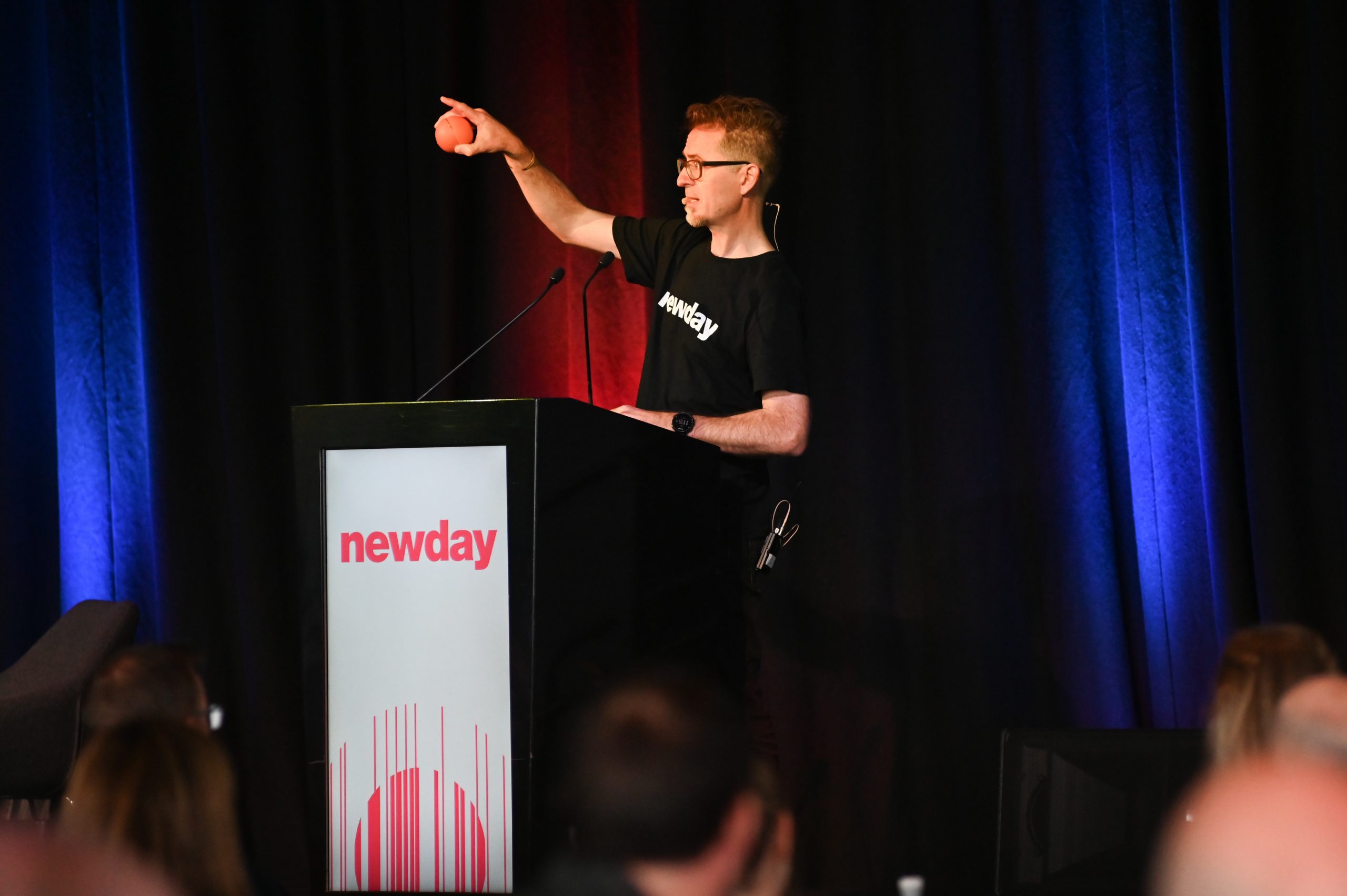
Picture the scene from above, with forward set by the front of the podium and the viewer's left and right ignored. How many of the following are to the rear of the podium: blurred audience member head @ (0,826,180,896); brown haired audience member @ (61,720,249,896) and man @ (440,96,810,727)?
1

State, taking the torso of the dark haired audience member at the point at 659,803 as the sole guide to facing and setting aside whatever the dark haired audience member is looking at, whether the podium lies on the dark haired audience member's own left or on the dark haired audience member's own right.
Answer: on the dark haired audience member's own left

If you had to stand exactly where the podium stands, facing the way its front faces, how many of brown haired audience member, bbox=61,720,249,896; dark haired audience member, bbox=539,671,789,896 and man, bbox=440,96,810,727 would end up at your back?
1

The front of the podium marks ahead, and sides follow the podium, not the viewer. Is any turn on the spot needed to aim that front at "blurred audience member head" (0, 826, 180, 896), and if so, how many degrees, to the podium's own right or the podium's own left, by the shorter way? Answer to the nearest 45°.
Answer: approximately 45° to the podium's own left

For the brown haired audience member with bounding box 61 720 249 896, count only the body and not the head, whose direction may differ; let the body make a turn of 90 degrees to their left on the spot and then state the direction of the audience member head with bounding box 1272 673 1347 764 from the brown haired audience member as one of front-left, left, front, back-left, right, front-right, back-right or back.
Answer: back

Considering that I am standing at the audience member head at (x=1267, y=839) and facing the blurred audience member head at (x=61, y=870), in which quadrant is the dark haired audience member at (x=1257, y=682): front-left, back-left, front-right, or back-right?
back-right

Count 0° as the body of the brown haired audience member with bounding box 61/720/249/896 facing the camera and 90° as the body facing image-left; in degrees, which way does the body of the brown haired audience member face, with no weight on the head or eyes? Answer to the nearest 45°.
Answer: approximately 180°

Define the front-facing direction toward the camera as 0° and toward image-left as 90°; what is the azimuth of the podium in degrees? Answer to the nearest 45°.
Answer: approximately 45°

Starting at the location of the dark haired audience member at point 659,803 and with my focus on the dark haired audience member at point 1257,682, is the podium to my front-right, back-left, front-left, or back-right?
front-left

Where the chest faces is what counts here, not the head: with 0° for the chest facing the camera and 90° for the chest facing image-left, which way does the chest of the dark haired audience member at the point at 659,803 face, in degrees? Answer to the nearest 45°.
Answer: approximately 225°

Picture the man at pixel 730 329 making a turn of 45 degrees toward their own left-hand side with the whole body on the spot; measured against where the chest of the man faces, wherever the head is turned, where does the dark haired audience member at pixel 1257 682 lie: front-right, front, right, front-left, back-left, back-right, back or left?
front-left

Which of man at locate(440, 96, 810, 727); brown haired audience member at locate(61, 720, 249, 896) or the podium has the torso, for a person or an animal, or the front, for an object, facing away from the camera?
the brown haired audience member

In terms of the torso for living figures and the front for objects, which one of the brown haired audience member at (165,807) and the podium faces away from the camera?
the brown haired audience member

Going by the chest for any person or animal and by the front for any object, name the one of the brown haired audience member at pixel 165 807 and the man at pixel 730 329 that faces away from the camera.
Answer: the brown haired audience member

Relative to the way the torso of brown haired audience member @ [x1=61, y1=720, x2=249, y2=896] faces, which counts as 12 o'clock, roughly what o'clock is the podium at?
The podium is roughly at 1 o'clock from the brown haired audience member.
